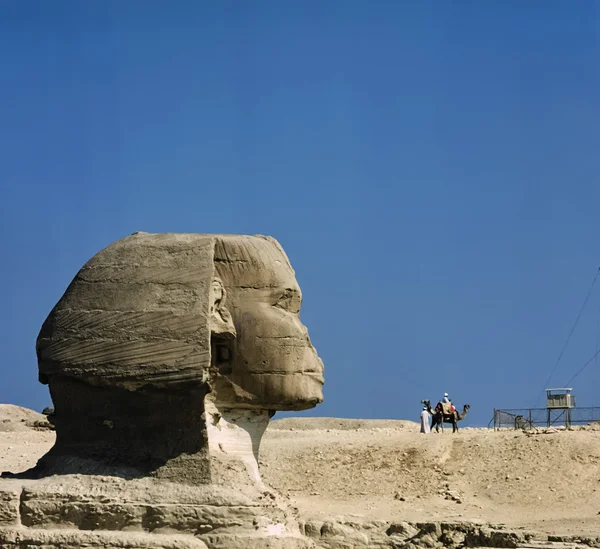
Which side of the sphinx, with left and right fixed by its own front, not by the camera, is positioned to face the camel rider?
left

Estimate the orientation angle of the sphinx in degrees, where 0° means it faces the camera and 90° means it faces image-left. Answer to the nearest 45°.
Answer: approximately 270°
